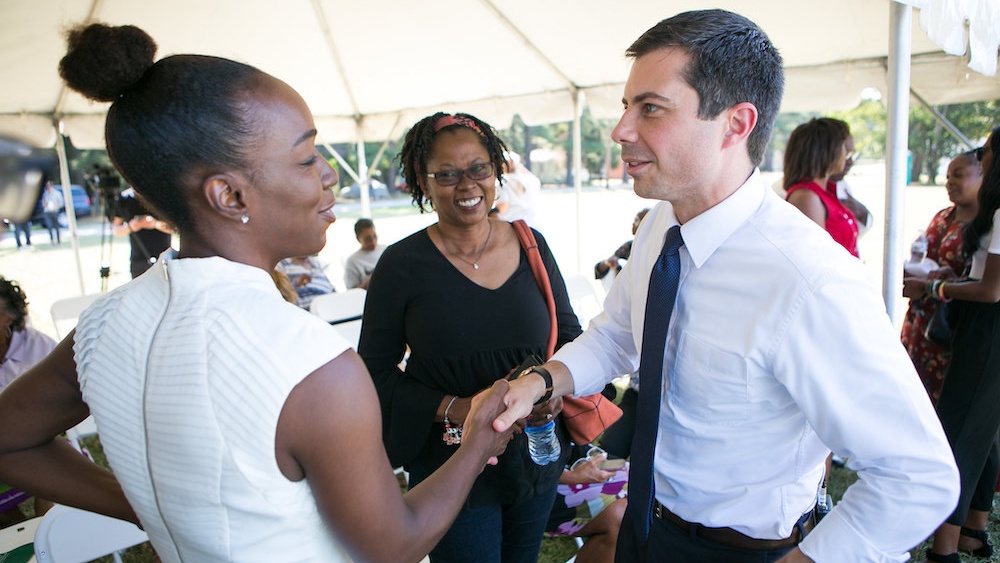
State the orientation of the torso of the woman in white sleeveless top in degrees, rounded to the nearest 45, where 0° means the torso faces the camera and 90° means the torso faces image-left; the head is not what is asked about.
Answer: approximately 225°

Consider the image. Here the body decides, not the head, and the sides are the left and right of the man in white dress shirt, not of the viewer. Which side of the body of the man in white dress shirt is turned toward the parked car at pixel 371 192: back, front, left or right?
right

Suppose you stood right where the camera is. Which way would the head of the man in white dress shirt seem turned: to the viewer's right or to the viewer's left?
to the viewer's left

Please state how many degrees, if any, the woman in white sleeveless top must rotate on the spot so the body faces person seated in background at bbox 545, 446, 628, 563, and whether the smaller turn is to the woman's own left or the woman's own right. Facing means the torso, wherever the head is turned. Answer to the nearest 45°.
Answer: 0° — they already face them

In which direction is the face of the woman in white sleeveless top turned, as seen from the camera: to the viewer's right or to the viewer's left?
to the viewer's right

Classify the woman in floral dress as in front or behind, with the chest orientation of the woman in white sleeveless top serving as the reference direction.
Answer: in front

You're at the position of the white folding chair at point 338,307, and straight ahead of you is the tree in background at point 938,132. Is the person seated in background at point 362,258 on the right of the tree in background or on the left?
left

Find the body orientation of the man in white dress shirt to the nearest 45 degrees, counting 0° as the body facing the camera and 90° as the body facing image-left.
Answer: approximately 45°

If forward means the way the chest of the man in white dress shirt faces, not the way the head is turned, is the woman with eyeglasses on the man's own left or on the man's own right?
on the man's own right
